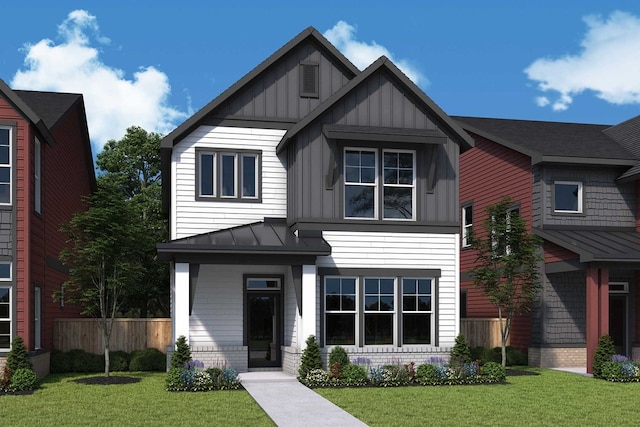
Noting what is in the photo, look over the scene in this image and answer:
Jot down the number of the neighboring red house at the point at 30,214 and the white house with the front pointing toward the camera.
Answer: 2

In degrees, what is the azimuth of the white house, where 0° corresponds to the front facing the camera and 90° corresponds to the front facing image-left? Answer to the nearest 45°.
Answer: approximately 0°

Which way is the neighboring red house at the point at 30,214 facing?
toward the camera

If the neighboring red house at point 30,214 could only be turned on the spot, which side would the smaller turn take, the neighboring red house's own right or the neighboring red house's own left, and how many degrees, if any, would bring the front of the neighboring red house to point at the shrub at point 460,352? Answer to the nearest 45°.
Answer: approximately 90° to the neighboring red house's own left

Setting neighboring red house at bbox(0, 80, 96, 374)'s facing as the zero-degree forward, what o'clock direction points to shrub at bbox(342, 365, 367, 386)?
The shrub is roughly at 10 o'clock from the neighboring red house.

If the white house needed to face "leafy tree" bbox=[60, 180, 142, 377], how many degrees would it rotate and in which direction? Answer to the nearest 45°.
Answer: approximately 90° to its right

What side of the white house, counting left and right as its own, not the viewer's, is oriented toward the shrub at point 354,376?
front

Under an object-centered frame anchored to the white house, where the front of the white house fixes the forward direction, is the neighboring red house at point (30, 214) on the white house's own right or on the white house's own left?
on the white house's own right

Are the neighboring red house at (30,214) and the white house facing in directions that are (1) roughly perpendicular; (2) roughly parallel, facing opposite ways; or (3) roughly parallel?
roughly parallel

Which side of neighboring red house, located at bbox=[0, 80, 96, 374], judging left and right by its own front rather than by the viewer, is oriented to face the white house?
left
